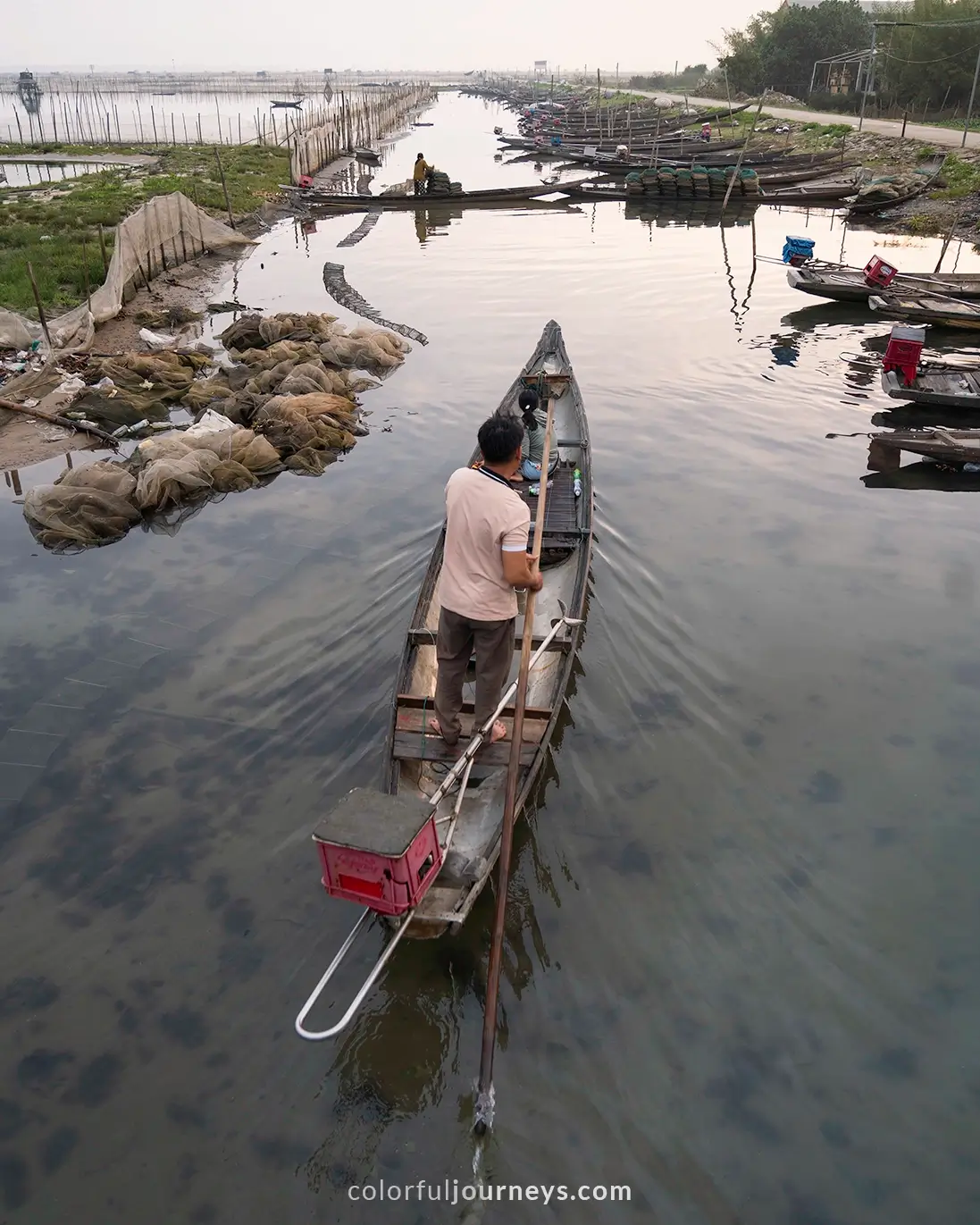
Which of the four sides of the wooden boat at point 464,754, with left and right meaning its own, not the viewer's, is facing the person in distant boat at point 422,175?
front

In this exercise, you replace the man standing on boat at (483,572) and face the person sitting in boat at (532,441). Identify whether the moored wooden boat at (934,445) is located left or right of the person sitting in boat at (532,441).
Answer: right

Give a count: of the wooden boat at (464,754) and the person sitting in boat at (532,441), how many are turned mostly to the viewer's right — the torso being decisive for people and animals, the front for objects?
0

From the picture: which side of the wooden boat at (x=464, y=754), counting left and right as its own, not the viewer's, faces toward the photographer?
back

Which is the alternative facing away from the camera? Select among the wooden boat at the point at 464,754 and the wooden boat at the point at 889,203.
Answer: the wooden boat at the point at 464,754

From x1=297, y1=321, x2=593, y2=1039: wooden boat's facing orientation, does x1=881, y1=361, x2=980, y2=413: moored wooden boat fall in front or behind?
in front

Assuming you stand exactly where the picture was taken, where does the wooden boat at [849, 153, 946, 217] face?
facing to the right of the viewer

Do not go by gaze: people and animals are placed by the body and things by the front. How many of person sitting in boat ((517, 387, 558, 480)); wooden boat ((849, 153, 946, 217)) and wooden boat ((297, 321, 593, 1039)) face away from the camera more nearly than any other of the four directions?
2

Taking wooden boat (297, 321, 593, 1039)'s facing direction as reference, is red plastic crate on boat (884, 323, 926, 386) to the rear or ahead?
ahead

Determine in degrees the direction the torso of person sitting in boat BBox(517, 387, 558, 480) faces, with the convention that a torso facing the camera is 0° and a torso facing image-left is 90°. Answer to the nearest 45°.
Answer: approximately 180°
